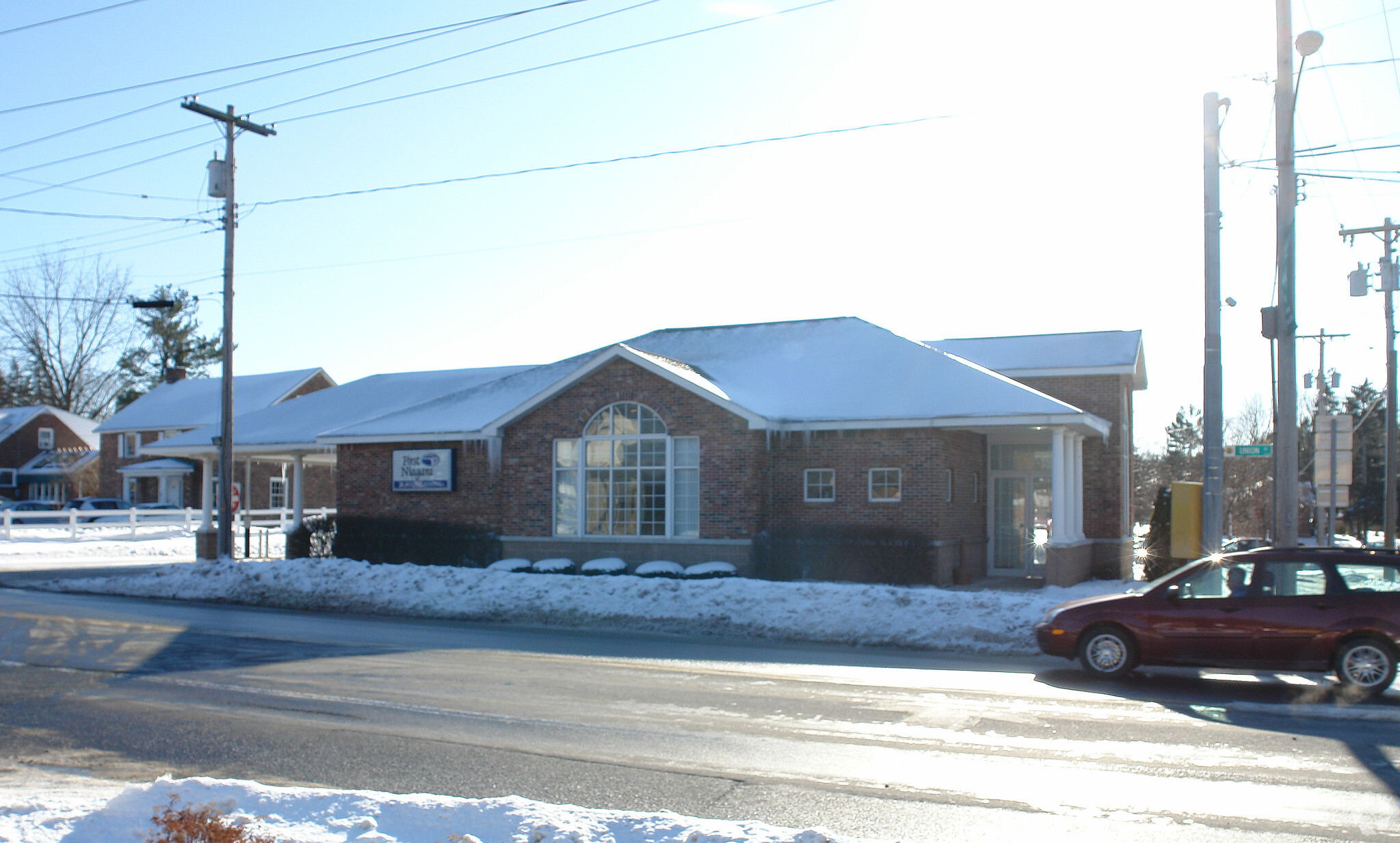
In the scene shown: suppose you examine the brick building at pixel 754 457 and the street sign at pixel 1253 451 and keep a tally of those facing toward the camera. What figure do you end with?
2

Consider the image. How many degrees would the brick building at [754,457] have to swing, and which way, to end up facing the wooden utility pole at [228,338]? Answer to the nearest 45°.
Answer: approximately 90° to its right

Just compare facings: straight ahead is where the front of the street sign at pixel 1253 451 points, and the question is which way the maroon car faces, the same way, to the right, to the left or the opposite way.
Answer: to the right

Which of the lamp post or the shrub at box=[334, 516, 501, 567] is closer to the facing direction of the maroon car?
the shrub

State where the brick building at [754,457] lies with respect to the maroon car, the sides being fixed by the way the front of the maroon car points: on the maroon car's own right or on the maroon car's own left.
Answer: on the maroon car's own right

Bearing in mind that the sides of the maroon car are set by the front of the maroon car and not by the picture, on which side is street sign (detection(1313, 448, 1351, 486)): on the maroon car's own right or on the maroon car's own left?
on the maroon car's own right

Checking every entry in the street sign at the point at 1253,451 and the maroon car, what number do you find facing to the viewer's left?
1

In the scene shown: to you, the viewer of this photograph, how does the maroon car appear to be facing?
facing to the left of the viewer

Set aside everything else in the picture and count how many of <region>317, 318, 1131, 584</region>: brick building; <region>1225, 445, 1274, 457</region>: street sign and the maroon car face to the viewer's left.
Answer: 1

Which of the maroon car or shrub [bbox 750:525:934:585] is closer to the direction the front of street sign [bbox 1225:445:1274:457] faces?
the maroon car

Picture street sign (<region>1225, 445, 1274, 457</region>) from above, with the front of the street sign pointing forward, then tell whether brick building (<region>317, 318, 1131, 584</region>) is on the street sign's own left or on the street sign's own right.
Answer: on the street sign's own right

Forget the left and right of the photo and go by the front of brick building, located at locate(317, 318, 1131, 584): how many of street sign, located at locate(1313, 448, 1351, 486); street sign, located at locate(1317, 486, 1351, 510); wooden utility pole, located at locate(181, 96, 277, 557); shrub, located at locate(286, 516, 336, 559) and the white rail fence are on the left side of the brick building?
2
